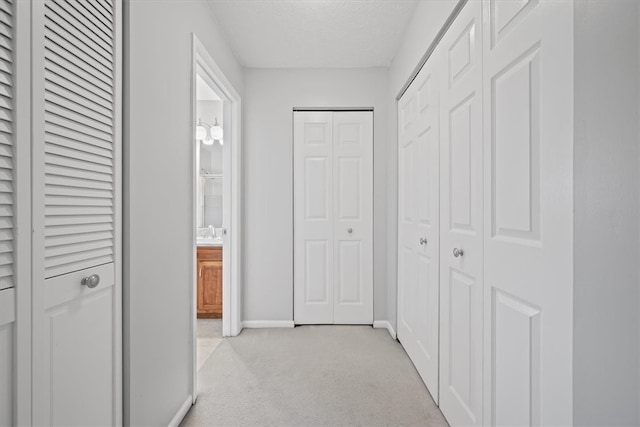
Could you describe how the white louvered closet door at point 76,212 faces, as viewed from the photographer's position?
facing the viewer and to the right of the viewer

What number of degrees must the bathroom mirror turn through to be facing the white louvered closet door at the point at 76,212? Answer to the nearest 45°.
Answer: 0° — it already faces it

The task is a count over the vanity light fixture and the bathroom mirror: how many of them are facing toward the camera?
2

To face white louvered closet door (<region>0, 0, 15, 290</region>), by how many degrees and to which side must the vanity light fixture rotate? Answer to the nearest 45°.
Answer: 0° — it already faces it

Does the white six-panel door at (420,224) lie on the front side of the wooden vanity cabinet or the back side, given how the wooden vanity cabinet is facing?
on the front side

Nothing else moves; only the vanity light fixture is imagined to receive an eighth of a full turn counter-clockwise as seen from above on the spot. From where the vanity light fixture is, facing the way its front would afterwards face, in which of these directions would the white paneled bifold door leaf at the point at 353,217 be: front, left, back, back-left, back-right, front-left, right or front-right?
front

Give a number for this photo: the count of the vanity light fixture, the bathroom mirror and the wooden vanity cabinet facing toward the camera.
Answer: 3

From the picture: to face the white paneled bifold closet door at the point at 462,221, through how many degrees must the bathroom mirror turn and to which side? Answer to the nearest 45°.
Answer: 0° — it already faces it

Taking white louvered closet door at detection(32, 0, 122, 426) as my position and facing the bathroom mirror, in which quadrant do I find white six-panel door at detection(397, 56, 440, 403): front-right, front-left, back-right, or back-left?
front-right

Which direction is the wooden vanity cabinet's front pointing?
toward the camera

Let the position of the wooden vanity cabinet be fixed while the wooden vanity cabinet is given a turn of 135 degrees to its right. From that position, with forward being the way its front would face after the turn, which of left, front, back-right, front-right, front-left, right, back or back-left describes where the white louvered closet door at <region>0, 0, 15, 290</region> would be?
back-left

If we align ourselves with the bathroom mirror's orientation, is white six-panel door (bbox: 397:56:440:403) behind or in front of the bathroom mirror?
in front

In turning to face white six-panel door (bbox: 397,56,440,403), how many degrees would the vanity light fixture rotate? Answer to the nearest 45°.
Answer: approximately 45° to its left

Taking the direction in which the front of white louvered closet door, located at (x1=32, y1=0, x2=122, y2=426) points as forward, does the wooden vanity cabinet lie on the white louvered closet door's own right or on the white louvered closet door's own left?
on the white louvered closet door's own left

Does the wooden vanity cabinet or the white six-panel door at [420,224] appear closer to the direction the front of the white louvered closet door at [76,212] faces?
the white six-panel door

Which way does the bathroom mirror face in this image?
toward the camera

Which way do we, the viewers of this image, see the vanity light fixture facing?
facing the viewer

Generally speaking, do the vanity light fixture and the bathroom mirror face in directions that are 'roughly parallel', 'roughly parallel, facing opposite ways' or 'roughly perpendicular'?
roughly parallel
